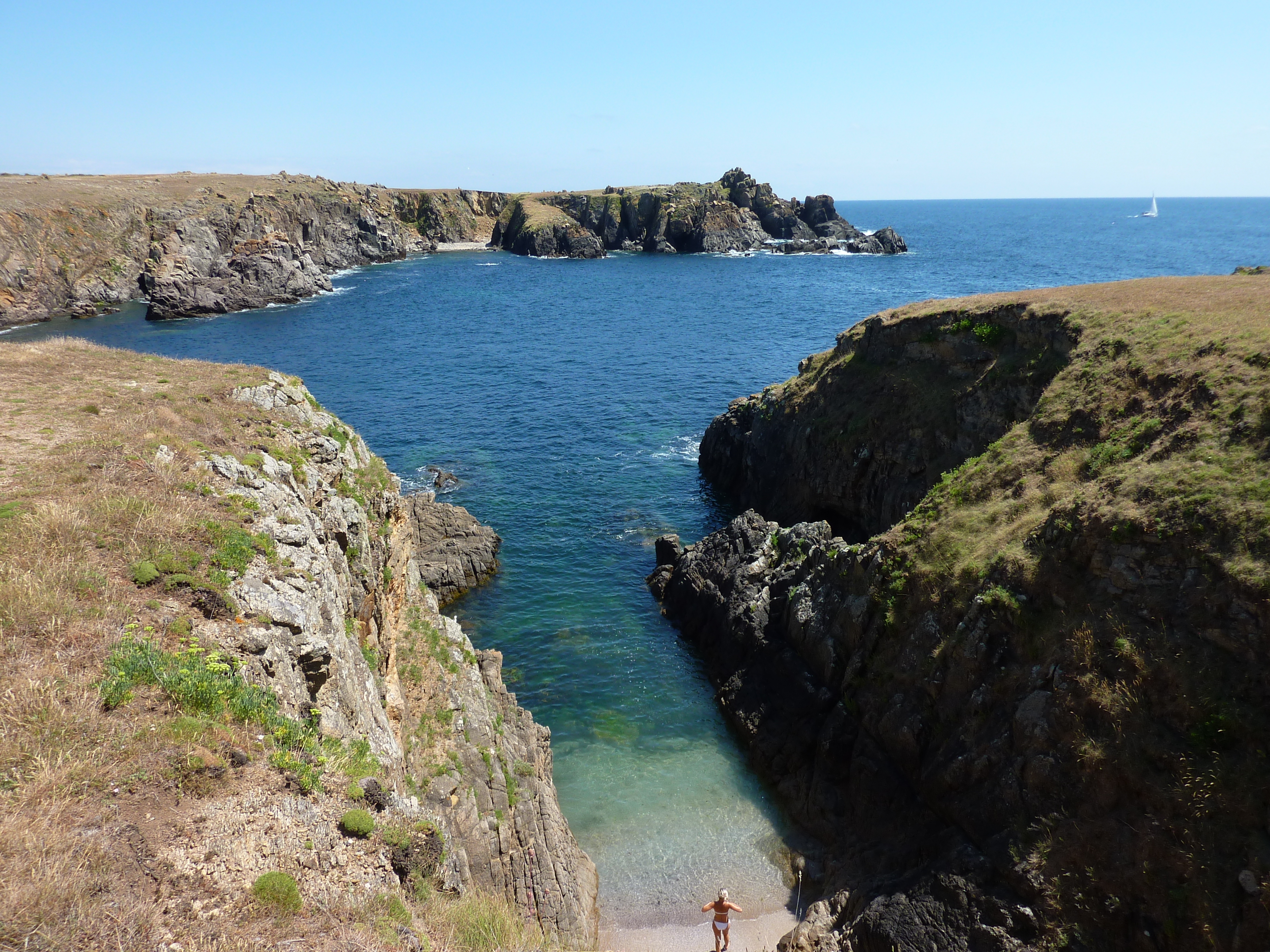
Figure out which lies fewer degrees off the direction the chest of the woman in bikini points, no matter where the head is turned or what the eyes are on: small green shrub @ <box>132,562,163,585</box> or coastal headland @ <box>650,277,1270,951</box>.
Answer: the coastal headland
